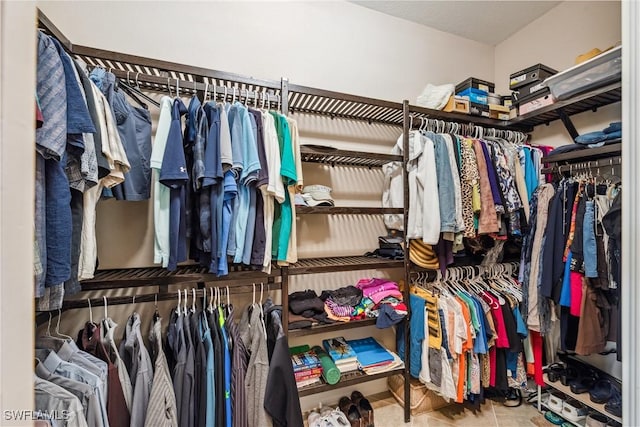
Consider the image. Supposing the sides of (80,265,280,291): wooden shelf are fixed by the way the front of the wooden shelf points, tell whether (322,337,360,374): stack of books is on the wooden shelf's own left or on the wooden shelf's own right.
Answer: on the wooden shelf's own left

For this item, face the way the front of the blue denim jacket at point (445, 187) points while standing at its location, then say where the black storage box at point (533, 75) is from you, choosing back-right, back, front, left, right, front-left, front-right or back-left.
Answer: back-right

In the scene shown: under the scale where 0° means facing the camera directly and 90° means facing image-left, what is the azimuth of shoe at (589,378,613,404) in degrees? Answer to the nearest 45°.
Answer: approximately 45°

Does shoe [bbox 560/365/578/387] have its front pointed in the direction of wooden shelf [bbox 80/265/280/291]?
yes

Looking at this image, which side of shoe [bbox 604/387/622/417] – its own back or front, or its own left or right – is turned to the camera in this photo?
left

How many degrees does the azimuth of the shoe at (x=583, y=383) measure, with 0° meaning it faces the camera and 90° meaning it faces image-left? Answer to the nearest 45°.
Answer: approximately 45°

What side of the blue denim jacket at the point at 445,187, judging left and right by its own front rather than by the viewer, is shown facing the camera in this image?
left

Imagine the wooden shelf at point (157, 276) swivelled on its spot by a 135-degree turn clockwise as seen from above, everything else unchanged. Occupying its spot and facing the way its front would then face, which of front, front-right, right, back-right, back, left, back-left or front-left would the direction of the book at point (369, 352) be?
back-right
